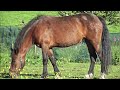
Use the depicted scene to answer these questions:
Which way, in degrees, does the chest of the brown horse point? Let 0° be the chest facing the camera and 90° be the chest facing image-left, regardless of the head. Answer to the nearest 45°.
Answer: approximately 90°

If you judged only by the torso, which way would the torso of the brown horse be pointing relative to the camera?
to the viewer's left
